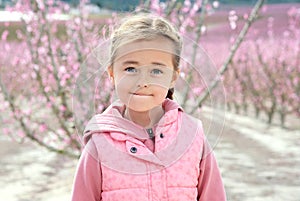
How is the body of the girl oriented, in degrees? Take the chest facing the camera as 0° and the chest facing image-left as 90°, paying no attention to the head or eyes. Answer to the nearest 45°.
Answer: approximately 0°
